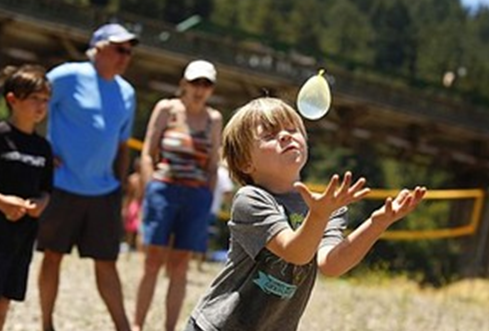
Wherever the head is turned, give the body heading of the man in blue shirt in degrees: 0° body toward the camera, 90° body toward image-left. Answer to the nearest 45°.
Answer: approximately 315°

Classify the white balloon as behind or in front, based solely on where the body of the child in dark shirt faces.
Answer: in front

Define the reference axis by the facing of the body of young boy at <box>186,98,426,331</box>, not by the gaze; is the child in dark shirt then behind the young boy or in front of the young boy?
behind

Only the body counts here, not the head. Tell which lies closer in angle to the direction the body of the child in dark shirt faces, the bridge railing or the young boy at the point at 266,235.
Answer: the young boy

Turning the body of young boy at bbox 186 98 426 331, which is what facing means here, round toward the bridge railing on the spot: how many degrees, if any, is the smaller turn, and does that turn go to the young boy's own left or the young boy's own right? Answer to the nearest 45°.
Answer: approximately 135° to the young boy's own left

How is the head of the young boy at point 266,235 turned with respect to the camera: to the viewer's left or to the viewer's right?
to the viewer's right

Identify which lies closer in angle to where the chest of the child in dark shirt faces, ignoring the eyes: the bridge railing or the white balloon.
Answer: the white balloon
